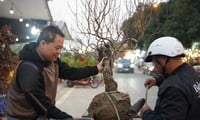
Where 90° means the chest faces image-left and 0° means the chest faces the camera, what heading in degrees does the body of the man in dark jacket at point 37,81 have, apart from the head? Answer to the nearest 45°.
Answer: approximately 270°

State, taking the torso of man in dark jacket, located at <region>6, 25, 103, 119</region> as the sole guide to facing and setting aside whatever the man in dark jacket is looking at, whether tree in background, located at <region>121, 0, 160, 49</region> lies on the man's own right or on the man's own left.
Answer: on the man's own left

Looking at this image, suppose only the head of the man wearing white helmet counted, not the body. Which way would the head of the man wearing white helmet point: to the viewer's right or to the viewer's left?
to the viewer's left

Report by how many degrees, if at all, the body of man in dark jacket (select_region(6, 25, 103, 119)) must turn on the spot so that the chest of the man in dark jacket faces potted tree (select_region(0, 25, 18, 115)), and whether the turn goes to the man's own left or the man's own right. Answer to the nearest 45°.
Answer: approximately 90° to the man's own left
